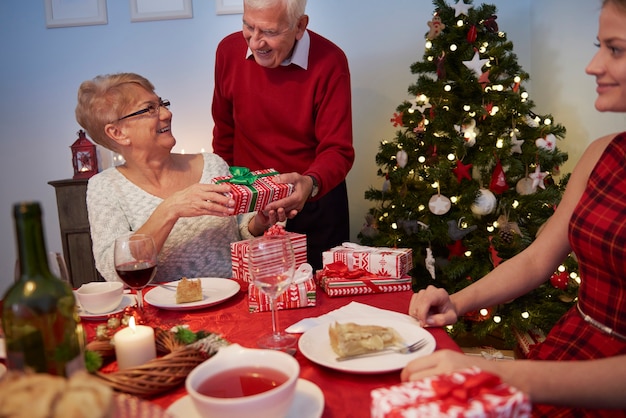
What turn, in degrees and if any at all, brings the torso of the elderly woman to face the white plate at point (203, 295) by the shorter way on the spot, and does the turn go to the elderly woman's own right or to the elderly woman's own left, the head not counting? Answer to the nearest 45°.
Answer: approximately 45° to the elderly woman's own right

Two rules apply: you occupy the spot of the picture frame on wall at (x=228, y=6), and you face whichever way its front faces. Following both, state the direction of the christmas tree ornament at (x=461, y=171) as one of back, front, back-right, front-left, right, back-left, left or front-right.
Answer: front-left

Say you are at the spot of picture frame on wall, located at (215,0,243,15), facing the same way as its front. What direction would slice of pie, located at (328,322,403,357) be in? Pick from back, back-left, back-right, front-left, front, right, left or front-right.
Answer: front

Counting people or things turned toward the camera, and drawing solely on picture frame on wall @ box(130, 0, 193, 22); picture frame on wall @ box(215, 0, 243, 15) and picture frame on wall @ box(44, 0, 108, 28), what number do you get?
3

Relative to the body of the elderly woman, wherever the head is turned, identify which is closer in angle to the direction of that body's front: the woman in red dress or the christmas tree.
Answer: the woman in red dress

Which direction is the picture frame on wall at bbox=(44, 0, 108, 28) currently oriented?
toward the camera

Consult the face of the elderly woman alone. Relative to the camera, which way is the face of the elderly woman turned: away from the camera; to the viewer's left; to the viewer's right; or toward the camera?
to the viewer's right

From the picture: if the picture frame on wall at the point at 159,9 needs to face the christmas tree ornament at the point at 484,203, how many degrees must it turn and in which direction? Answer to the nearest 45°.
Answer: approximately 45° to its left

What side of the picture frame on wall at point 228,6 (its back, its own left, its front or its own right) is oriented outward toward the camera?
front

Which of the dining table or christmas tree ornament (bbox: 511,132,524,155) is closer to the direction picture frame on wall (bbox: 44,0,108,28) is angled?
the dining table

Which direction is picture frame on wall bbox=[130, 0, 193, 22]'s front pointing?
toward the camera

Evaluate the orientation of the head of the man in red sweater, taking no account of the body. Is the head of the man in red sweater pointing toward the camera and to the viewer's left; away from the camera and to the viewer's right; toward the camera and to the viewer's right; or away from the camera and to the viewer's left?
toward the camera and to the viewer's left
